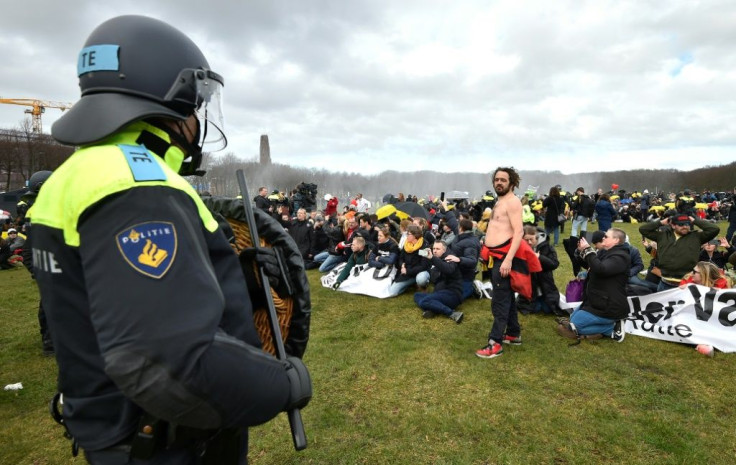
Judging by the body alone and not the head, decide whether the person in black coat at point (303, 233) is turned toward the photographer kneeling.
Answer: no

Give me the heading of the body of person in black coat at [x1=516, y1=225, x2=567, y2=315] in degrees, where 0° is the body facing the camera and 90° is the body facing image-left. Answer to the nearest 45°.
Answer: approximately 90°

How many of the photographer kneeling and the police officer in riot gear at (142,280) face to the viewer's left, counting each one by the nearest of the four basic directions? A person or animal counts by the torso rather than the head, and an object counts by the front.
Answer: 1

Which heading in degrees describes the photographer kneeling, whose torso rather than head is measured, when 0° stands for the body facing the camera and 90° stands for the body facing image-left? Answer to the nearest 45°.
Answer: approximately 90°

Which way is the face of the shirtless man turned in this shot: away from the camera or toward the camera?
toward the camera

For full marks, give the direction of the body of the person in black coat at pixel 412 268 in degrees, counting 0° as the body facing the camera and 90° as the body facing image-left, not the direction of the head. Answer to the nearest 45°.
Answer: approximately 45°

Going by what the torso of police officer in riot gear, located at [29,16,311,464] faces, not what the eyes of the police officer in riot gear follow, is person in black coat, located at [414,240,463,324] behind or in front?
in front

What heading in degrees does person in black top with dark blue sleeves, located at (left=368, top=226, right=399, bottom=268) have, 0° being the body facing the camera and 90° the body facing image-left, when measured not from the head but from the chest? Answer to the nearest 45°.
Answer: approximately 45°

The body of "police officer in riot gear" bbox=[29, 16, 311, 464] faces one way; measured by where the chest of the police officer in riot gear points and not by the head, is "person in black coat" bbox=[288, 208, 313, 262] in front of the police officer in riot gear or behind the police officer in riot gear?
in front

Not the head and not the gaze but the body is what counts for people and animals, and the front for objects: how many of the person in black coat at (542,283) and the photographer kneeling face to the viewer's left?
2

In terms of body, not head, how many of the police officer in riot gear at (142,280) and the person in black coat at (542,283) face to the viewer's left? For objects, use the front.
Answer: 1

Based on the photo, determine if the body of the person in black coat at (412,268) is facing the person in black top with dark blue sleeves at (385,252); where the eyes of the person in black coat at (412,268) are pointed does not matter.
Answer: no
